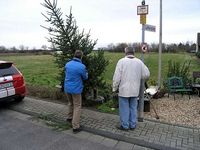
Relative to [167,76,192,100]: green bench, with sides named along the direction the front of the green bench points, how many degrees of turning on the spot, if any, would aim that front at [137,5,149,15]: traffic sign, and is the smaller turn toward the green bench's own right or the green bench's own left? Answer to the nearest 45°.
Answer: approximately 45° to the green bench's own right

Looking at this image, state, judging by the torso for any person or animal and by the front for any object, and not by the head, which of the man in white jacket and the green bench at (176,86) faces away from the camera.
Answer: the man in white jacket

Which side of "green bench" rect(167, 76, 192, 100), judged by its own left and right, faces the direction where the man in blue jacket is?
right

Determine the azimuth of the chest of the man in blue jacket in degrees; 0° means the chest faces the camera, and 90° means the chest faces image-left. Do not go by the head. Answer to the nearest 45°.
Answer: approximately 225°

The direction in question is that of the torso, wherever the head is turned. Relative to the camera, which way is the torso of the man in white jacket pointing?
away from the camera

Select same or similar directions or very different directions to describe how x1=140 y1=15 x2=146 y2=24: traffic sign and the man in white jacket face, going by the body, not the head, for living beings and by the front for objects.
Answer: very different directions
